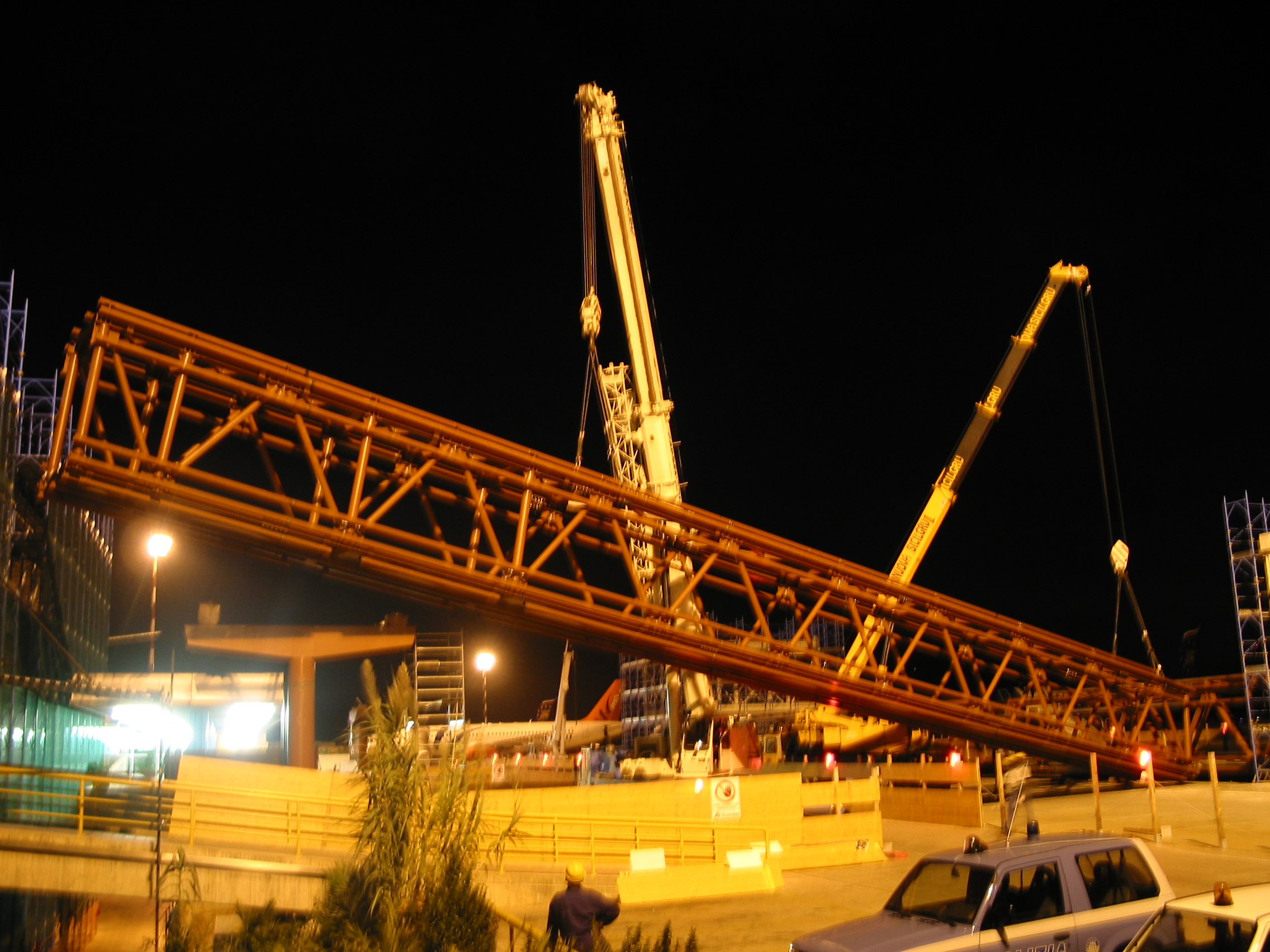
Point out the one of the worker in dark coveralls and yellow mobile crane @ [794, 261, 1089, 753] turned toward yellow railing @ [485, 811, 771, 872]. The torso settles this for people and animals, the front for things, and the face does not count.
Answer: the worker in dark coveralls

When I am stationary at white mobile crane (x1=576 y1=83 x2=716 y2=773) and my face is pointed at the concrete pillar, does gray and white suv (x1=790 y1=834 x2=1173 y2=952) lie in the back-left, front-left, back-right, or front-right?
back-left

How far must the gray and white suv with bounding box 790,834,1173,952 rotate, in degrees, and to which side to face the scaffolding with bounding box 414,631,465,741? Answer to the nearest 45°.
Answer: approximately 90° to its right

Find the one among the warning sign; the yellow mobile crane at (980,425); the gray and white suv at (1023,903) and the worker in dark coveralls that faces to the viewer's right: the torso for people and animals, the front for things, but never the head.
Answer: the yellow mobile crane

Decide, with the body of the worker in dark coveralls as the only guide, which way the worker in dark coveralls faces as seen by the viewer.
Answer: away from the camera

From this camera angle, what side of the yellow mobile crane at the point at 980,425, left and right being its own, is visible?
right

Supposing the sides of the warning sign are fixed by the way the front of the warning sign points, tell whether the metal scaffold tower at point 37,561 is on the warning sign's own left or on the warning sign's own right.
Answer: on the warning sign's own right

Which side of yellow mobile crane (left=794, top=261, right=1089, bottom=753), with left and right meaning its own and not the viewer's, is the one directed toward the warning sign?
right

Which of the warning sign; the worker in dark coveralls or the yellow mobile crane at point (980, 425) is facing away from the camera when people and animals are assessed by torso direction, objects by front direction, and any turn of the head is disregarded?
the worker in dark coveralls

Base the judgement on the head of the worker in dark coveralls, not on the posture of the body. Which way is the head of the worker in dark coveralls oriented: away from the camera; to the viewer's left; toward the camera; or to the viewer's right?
away from the camera

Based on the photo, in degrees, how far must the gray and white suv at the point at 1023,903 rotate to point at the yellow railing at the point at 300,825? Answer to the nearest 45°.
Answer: approximately 90° to its right

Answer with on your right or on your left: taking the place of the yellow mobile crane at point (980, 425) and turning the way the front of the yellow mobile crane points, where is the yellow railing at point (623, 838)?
on your right
